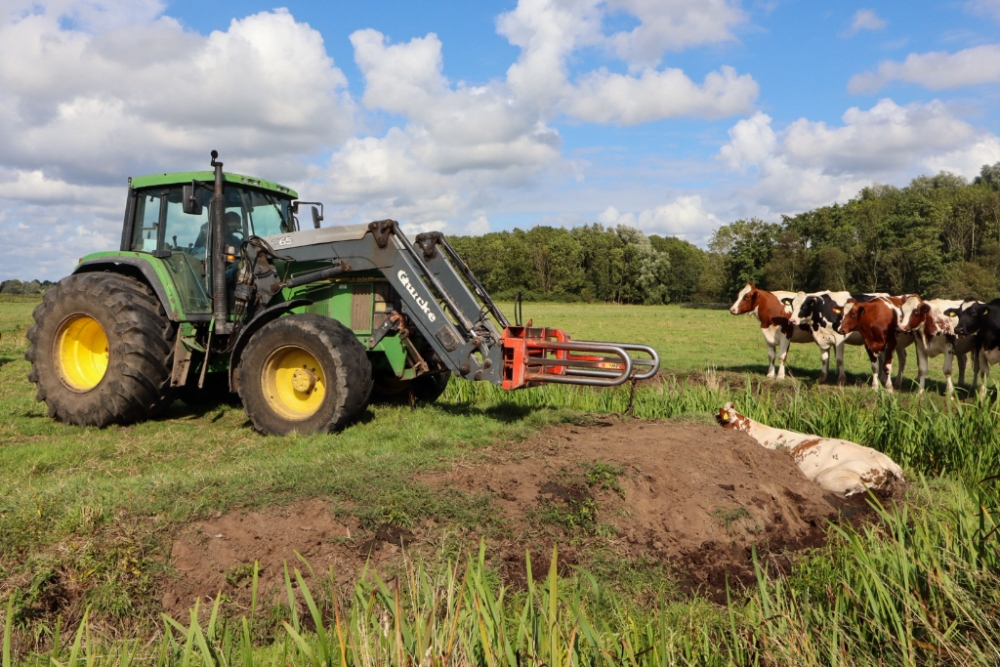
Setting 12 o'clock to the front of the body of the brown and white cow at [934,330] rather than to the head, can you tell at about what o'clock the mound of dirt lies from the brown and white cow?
The mound of dirt is roughly at 11 o'clock from the brown and white cow.

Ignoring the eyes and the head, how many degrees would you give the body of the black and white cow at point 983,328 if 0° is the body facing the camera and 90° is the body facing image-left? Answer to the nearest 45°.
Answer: approximately 45°

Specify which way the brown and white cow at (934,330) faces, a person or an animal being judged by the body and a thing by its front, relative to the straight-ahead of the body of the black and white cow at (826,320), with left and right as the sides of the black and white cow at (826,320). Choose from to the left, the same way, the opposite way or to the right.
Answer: the same way

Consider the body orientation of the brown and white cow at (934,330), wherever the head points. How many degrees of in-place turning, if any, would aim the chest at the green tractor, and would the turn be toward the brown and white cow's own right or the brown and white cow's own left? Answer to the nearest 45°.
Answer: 0° — it already faces it

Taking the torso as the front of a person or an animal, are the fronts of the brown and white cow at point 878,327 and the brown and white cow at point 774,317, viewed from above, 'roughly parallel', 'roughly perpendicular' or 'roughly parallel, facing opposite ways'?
roughly parallel

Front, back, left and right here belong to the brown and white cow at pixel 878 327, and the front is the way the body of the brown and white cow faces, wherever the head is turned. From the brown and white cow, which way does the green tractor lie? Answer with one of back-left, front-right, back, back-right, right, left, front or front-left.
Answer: front

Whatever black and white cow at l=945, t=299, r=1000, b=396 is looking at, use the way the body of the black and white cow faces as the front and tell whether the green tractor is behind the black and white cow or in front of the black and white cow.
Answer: in front

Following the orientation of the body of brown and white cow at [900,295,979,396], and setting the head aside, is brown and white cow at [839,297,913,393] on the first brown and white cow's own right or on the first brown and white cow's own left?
on the first brown and white cow's own right

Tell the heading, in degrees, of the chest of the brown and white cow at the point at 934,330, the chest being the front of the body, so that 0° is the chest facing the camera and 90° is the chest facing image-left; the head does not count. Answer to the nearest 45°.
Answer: approximately 45°

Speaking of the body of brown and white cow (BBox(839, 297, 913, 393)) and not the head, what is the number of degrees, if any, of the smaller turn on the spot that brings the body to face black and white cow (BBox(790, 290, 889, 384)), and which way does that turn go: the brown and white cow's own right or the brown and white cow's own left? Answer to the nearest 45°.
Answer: approximately 90° to the brown and white cow's own right

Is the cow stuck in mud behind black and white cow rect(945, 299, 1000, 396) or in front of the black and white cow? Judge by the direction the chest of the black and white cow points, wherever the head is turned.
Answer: in front

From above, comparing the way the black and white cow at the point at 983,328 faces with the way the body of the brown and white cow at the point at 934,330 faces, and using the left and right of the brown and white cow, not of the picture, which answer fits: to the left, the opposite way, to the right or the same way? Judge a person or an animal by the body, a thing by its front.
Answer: the same way
